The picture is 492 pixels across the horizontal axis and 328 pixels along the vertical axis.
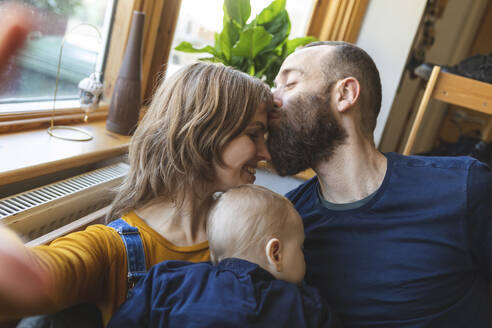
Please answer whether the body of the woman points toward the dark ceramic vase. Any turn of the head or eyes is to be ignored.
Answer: no

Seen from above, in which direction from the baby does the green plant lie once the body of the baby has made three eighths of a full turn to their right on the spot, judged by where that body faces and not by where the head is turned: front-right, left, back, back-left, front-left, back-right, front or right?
back-left

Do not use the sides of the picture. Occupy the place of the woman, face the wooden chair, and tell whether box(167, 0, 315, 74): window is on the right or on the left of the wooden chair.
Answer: left

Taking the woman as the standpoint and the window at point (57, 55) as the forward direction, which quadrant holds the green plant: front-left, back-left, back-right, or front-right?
front-right

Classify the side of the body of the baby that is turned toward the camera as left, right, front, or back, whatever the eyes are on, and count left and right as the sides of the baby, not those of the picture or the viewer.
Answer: back

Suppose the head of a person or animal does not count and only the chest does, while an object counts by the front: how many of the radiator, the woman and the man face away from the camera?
0

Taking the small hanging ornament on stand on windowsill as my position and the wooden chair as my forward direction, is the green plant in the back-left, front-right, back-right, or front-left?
front-left

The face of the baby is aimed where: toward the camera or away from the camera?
away from the camera

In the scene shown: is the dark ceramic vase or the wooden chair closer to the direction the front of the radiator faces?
the wooden chair

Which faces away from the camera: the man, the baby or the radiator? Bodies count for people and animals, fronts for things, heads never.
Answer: the baby

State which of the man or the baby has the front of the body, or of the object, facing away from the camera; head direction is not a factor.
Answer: the baby

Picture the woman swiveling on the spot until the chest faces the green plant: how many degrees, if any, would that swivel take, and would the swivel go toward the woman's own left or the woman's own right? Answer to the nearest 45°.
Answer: approximately 135° to the woman's own left

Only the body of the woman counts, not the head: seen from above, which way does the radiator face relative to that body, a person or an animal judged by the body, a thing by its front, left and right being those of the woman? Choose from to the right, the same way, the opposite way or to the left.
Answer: the same way

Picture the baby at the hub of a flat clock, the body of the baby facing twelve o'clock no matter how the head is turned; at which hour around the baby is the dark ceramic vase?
The dark ceramic vase is roughly at 11 o'clock from the baby.

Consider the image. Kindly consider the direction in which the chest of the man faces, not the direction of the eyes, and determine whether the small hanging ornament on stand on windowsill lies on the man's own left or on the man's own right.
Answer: on the man's own right

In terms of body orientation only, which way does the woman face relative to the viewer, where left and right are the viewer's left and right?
facing the viewer and to the right of the viewer

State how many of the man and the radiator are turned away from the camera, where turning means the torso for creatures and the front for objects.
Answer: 0

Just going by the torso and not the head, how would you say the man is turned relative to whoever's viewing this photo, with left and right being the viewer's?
facing the viewer and to the left of the viewer
